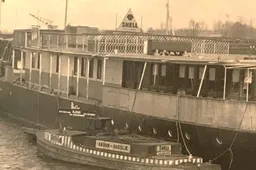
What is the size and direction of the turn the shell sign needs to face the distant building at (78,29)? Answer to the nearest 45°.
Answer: approximately 135° to its right

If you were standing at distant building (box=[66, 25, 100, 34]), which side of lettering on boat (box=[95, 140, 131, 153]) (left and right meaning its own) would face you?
back

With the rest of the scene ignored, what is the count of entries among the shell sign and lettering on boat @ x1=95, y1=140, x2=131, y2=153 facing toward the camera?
2

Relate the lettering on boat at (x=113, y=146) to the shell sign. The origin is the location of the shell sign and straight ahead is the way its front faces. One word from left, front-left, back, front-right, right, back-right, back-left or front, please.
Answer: front

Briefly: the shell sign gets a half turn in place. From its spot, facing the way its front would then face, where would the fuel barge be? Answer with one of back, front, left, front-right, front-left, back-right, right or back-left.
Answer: back

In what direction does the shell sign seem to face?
toward the camera

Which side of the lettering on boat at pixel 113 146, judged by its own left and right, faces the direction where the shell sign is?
back
